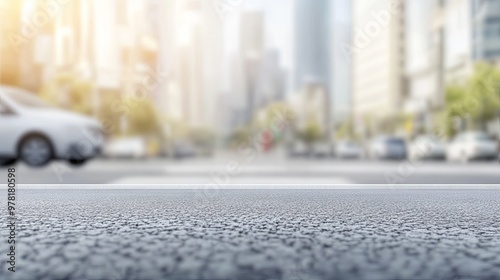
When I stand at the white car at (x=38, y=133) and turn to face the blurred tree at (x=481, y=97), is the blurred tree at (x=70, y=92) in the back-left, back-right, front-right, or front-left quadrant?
front-left

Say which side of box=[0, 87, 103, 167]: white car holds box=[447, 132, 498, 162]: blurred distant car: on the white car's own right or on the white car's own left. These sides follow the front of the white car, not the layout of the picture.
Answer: on the white car's own left

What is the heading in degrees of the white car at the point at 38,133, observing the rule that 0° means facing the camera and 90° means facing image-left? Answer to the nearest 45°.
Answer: approximately 315°

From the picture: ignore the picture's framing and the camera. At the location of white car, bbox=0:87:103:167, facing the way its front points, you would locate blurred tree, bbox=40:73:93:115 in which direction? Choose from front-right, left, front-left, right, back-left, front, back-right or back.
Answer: back-left

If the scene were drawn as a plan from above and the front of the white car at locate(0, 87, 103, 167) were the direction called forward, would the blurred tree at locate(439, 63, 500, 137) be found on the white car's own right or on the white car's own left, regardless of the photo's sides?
on the white car's own left

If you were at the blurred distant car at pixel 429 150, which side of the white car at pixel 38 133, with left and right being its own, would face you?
left

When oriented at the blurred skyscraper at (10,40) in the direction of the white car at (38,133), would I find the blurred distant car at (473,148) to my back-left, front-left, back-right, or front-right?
front-left

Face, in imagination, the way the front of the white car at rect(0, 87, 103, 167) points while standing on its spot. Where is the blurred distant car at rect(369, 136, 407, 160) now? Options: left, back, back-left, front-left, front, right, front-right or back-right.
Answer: left

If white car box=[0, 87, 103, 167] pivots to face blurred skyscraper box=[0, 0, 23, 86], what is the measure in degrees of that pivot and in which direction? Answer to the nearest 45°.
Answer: approximately 135° to its left

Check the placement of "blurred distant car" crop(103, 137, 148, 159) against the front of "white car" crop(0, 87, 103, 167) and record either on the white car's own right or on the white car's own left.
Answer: on the white car's own left

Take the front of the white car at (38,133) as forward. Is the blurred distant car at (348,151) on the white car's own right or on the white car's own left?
on the white car's own left
